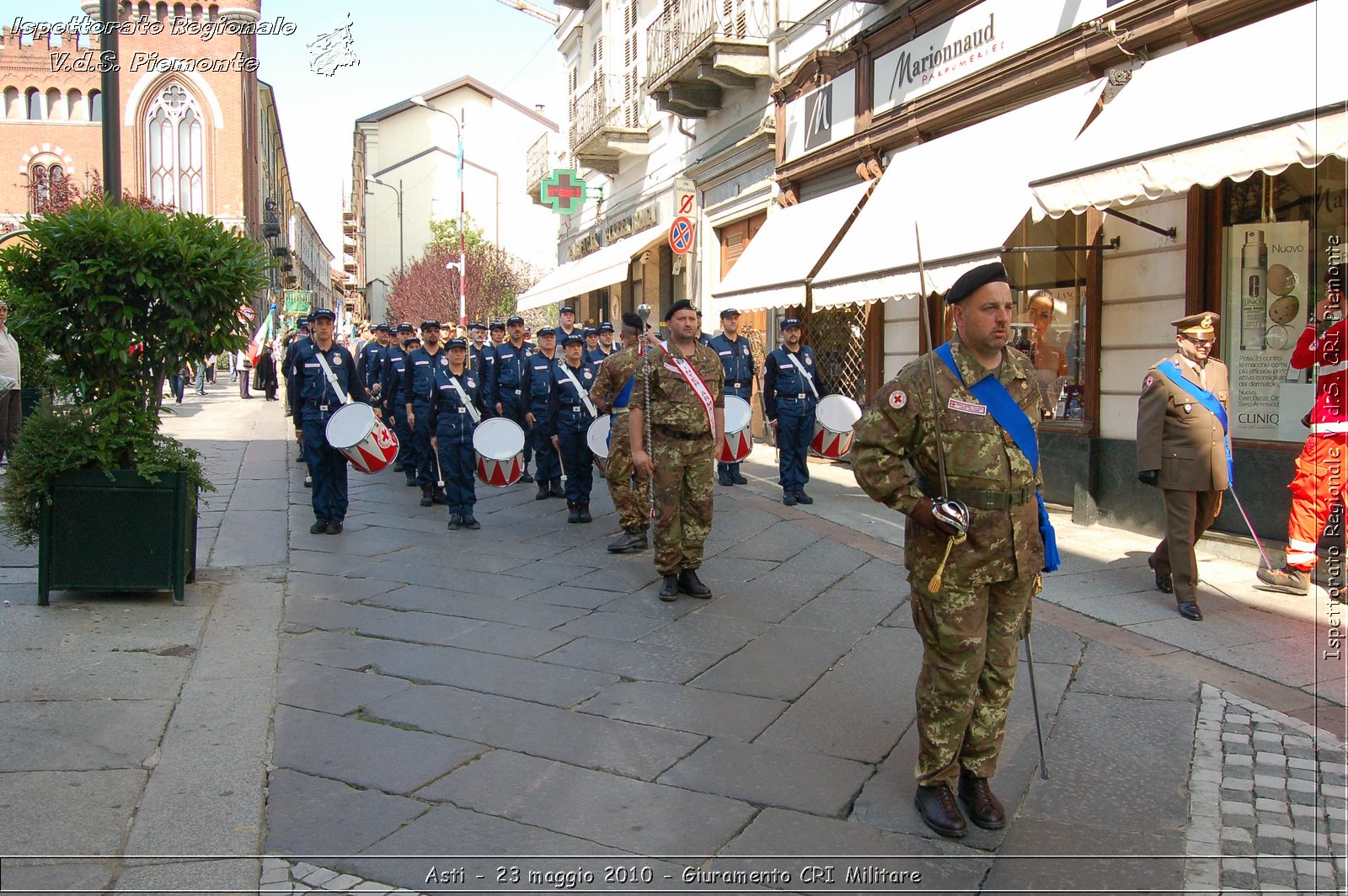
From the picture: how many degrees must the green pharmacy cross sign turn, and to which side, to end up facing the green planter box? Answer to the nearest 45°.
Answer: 0° — it already faces it

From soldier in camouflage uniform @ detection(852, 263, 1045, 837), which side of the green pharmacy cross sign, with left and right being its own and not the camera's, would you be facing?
front

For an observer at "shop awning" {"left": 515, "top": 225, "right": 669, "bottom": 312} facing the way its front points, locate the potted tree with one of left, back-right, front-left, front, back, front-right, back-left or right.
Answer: front-left

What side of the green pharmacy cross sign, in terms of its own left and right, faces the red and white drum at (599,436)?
front

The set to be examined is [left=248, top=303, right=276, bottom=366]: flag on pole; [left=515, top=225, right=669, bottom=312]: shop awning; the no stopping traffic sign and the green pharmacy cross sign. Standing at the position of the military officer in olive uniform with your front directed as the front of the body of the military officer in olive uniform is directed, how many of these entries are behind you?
4

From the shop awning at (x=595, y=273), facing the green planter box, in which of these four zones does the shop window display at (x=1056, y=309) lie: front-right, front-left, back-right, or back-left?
front-left

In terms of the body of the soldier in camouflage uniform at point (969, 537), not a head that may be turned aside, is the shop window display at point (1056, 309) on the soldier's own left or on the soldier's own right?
on the soldier's own left

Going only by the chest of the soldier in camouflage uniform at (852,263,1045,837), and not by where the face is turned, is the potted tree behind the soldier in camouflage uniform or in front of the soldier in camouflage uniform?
behind

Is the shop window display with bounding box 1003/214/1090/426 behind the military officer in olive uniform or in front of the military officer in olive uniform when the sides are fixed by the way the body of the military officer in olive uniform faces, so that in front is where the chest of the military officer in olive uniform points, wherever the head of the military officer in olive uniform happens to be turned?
behind

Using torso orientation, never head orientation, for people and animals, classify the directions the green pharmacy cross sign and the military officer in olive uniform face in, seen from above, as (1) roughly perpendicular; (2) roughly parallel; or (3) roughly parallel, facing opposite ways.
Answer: roughly parallel

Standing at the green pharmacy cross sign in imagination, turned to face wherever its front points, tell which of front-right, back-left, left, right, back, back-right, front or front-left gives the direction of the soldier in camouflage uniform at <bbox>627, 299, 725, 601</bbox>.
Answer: front

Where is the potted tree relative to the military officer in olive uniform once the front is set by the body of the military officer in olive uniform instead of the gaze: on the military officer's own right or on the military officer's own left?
on the military officer's own right
